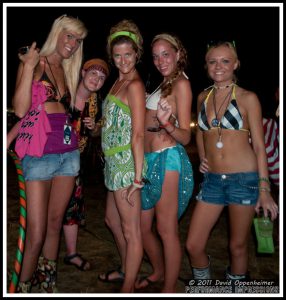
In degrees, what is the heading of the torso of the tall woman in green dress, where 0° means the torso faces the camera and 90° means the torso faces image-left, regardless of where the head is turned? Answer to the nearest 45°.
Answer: approximately 45°

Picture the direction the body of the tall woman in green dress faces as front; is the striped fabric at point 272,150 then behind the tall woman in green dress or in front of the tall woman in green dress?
behind
